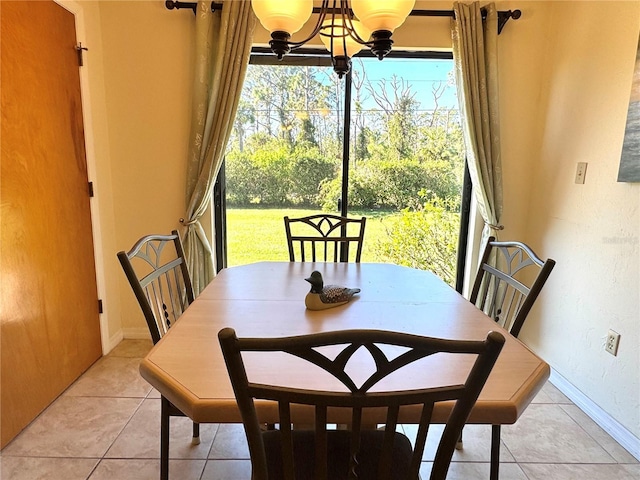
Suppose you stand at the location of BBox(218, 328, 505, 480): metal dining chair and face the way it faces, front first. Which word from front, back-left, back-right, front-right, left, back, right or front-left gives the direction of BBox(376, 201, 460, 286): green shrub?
front

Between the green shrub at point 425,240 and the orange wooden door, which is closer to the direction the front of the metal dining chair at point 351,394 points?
the green shrub

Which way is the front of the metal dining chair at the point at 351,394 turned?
away from the camera

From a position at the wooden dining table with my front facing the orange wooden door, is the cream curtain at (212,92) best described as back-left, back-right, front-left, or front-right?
front-right

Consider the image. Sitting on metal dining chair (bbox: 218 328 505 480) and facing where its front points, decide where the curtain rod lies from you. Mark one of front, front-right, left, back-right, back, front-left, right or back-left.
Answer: front

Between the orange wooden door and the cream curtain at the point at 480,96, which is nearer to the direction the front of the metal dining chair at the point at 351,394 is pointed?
the cream curtain

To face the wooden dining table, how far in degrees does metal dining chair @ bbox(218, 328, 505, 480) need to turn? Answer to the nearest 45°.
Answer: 0° — it already faces it

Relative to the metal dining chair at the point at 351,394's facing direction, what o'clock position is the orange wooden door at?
The orange wooden door is roughly at 10 o'clock from the metal dining chair.

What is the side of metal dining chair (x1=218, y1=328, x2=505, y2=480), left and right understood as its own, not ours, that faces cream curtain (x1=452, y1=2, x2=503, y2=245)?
front

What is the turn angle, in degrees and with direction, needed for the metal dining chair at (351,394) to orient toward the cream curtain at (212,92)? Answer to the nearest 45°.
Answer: approximately 45° to its left

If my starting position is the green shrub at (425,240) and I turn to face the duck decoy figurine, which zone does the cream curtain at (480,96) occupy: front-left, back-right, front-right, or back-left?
front-left

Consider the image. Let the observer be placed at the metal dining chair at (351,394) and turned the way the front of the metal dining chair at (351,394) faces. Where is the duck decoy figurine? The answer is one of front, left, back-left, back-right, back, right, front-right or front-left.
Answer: front
